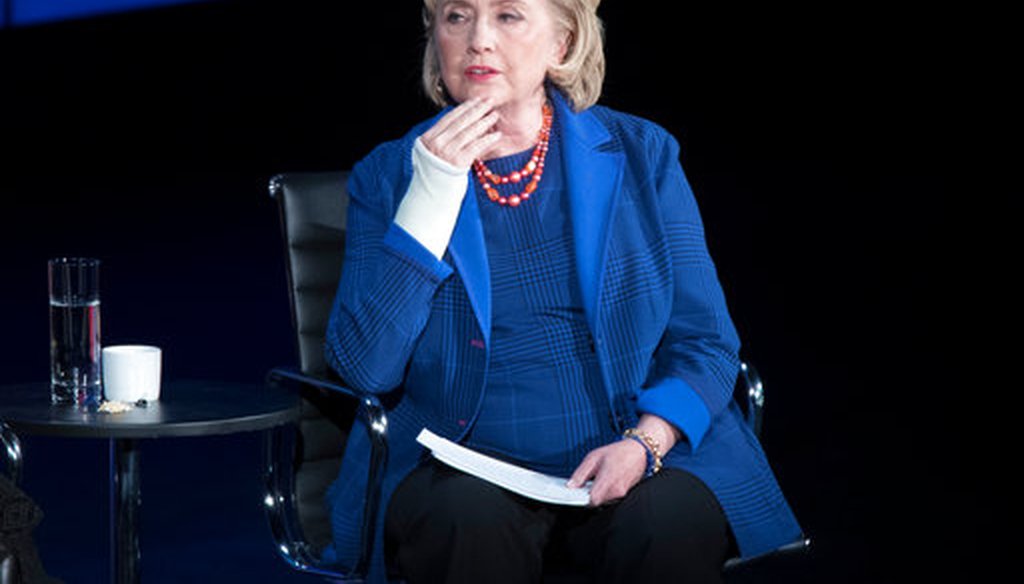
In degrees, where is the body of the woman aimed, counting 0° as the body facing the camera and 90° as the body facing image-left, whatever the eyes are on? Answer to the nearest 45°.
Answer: approximately 0°

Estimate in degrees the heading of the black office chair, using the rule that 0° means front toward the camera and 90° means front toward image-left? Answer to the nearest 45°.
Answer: approximately 315°

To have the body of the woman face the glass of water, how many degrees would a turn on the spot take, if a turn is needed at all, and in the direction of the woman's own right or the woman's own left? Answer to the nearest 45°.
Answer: approximately 90° to the woman's own right

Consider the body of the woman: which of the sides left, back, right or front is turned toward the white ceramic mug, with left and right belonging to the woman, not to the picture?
right
